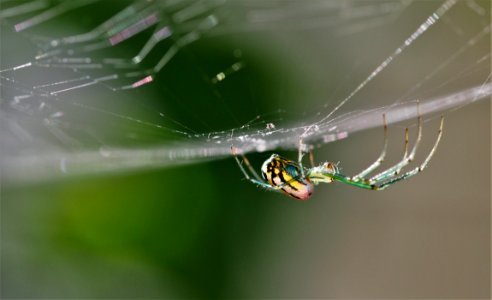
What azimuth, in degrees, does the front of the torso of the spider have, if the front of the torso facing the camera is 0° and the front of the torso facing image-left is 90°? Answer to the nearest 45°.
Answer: approximately 270°
